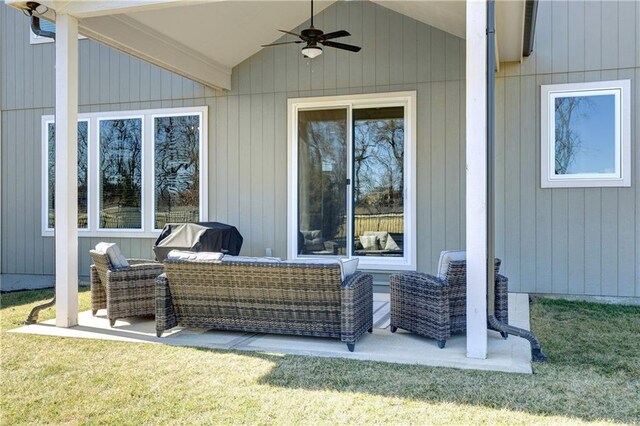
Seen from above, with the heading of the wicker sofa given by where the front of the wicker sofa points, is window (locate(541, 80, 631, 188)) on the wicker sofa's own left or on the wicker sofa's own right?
on the wicker sofa's own right

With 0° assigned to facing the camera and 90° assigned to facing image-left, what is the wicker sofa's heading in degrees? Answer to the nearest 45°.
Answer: approximately 180°

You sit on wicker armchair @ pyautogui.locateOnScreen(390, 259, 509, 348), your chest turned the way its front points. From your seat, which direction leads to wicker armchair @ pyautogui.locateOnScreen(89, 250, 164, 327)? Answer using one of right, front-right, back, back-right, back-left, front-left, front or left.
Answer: front-left

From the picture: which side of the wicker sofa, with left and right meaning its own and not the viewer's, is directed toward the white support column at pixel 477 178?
right

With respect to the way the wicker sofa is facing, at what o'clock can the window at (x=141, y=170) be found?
The window is roughly at 11 o'clock from the wicker sofa.

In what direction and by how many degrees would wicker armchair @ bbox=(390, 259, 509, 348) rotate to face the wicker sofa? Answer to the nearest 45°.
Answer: approximately 45° to its left

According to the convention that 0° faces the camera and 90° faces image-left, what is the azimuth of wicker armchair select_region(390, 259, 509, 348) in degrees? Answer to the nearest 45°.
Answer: approximately 135°

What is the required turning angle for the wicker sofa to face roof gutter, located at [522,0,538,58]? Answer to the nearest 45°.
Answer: approximately 90° to its right

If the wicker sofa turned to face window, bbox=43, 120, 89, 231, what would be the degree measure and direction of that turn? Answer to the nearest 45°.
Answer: approximately 45° to its left

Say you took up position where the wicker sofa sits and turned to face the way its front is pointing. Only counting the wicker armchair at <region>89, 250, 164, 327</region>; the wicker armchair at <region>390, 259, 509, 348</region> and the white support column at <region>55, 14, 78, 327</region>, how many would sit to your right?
1

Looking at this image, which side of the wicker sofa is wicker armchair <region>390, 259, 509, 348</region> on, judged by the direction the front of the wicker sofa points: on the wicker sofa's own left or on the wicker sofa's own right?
on the wicker sofa's own right

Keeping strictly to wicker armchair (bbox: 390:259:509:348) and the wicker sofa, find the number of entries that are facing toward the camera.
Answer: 0
